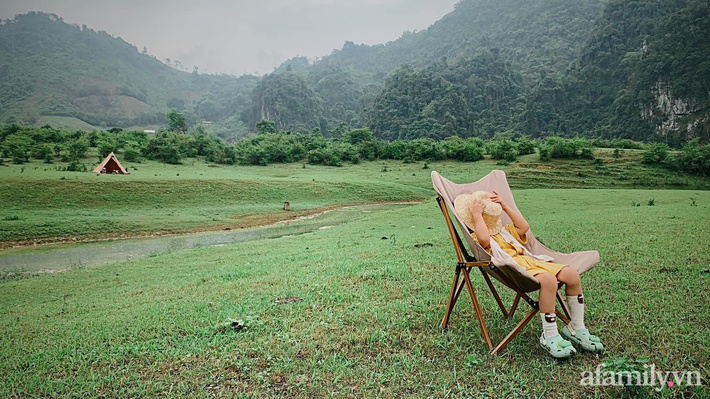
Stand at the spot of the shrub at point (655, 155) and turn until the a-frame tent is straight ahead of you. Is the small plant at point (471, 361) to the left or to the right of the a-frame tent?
left

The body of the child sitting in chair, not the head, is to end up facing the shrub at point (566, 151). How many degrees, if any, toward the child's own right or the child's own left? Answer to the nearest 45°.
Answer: approximately 135° to the child's own left

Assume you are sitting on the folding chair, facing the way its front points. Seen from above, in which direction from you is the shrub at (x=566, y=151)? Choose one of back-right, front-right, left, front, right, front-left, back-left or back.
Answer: back-left

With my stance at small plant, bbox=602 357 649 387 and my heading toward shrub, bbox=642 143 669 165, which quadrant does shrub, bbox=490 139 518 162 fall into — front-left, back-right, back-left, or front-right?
front-left

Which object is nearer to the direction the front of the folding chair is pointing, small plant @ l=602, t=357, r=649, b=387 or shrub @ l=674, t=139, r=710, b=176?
the small plant

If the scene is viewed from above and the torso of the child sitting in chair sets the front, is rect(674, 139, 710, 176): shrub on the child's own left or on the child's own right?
on the child's own left

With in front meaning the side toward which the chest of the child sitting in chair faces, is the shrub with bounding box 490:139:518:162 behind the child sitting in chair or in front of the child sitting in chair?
behind

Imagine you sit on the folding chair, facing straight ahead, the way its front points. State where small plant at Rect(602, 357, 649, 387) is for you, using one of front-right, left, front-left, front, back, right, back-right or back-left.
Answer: front

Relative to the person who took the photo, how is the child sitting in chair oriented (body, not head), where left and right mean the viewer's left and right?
facing the viewer and to the right of the viewer

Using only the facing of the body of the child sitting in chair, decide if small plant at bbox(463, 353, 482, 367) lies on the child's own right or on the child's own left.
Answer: on the child's own right

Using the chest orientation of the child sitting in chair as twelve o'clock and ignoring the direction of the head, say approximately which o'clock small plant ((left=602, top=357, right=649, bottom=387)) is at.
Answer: The small plant is roughly at 12 o'clock from the child sitting in chair.

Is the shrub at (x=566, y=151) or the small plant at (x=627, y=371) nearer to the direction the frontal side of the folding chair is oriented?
the small plant

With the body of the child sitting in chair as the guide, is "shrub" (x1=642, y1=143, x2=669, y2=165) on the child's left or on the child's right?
on the child's left

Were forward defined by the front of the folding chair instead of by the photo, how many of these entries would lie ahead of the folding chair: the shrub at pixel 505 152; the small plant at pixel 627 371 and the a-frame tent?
1

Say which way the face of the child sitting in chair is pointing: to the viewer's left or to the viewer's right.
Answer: to the viewer's right
